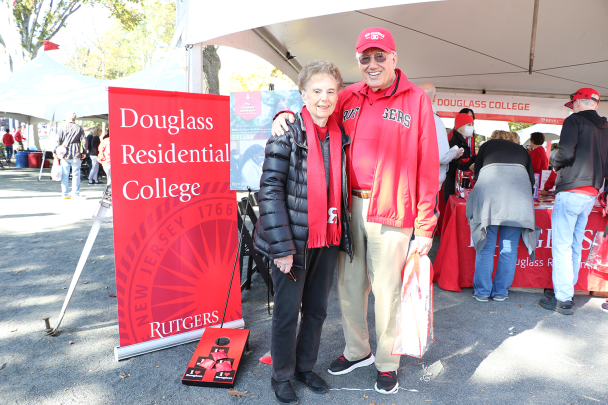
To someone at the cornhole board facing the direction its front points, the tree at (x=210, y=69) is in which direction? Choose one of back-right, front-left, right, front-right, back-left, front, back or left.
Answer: back

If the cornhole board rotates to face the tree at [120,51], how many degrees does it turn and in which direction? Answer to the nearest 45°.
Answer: approximately 180°

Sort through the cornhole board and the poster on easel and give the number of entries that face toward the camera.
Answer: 2

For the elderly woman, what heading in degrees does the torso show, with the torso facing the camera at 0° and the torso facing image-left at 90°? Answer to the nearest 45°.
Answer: approximately 315°

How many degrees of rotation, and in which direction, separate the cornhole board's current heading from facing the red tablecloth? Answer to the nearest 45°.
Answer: approximately 90° to its left

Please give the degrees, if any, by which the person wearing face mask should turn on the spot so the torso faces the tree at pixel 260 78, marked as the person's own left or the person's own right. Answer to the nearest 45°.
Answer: approximately 180°

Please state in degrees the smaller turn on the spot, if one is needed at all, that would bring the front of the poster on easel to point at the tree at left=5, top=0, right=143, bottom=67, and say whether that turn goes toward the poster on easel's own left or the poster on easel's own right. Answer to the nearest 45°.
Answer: approximately 135° to the poster on easel's own right
